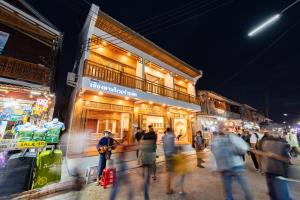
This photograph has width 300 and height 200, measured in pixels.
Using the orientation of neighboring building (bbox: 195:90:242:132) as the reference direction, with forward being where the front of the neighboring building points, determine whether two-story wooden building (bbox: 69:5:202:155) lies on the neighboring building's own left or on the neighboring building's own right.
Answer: on the neighboring building's own right

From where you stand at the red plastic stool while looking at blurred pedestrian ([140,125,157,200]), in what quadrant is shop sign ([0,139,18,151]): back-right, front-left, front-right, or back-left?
back-right

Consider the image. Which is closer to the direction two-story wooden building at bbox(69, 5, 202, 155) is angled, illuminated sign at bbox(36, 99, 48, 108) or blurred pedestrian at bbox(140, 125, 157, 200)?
the blurred pedestrian

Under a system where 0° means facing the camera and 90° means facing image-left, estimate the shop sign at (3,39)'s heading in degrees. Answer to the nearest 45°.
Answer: approximately 315°

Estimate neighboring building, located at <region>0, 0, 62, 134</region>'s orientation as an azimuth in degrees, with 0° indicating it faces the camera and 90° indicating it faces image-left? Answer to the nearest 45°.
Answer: approximately 315°

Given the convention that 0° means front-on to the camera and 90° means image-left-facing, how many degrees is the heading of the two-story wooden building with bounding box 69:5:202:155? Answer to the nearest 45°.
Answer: approximately 315°

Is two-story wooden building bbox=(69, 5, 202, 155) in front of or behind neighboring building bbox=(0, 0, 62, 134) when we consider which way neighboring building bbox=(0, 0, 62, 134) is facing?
in front
